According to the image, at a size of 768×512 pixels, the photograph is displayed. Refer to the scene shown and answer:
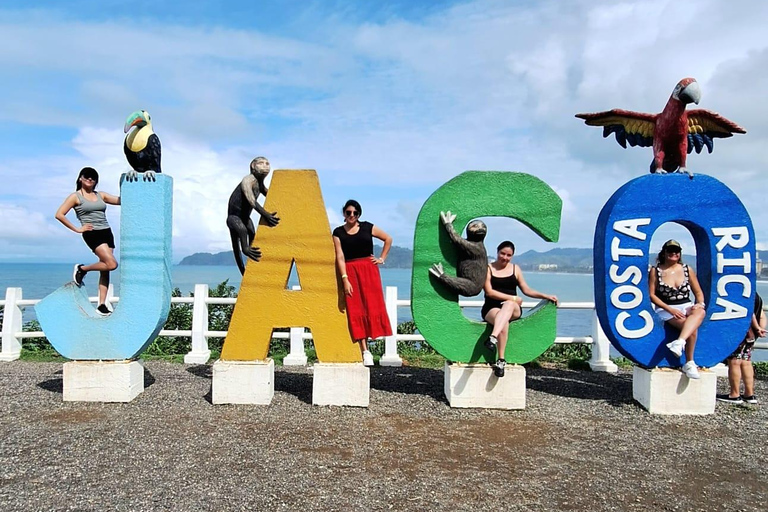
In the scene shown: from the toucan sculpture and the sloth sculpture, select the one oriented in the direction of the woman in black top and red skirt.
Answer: the sloth sculpture

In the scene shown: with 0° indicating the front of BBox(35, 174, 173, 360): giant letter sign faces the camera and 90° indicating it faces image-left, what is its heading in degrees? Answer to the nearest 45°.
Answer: approximately 0°

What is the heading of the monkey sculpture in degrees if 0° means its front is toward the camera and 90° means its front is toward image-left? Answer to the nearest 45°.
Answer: approximately 270°

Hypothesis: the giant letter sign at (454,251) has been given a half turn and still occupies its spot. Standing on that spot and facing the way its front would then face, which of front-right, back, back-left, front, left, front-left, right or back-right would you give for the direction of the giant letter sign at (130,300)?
left

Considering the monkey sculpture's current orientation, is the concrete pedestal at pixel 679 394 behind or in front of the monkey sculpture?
in front

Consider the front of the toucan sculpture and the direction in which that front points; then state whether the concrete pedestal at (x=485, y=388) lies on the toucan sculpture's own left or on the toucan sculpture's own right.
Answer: on the toucan sculpture's own left

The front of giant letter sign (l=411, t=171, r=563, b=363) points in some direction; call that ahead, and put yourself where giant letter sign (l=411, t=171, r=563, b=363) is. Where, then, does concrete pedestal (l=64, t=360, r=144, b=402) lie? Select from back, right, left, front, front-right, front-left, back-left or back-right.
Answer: right

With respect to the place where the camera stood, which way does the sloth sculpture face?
facing to the left of the viewer

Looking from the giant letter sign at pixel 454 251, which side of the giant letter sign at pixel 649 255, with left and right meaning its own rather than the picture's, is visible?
right

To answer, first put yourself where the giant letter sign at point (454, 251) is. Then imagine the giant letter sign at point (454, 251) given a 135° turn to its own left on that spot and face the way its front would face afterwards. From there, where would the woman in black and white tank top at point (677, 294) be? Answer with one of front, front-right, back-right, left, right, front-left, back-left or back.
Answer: front-right
